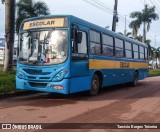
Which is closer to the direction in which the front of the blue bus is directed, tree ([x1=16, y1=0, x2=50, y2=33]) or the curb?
the curb

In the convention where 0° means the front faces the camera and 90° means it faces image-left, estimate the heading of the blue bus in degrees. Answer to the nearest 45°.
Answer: approximately 45°

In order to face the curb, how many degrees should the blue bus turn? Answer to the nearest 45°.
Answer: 0° — it already faces it

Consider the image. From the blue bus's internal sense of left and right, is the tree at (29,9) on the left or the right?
on its right

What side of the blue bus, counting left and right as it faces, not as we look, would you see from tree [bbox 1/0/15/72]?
right

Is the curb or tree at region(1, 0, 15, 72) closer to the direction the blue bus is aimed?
the curb

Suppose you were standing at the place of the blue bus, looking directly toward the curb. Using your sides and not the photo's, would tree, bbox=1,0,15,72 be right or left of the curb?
right
